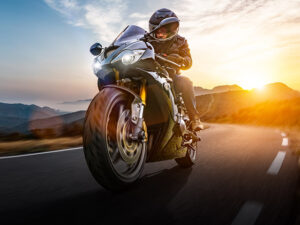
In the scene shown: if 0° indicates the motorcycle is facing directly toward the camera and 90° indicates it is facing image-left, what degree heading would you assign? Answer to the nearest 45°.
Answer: approximately 45°

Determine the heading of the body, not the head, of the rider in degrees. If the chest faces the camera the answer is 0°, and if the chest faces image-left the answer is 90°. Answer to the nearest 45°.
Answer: approximately 45°

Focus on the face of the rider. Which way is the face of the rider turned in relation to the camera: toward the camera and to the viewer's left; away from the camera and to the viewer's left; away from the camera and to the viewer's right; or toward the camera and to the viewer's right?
toward the camera and to the viewer's left
